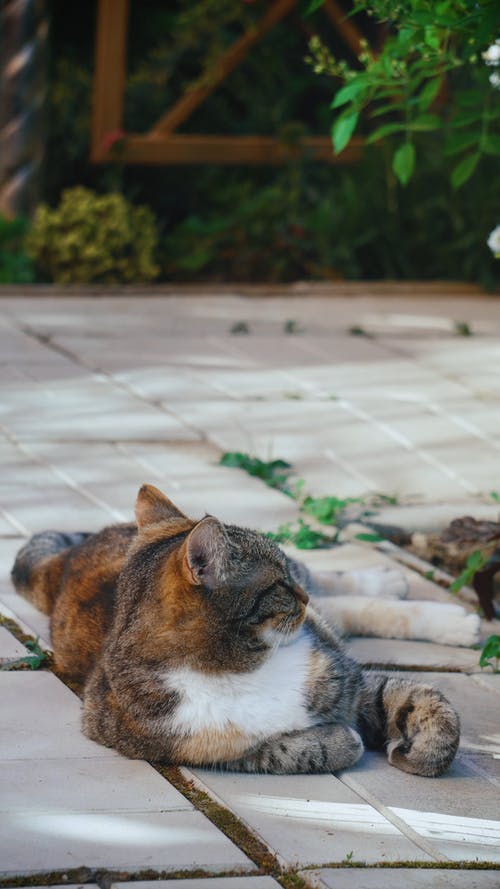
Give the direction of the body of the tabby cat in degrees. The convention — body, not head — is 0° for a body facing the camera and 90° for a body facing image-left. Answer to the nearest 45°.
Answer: approximately 315°

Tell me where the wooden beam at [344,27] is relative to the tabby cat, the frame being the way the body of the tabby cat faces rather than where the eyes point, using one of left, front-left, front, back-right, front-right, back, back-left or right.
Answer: back-left

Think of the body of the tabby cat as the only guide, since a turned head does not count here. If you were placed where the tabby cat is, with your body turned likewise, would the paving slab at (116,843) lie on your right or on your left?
on your right

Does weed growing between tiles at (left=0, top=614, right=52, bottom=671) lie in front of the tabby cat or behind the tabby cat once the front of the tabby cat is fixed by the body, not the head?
behind

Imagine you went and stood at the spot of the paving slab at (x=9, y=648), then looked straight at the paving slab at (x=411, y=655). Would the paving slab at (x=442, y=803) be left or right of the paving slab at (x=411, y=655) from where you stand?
right

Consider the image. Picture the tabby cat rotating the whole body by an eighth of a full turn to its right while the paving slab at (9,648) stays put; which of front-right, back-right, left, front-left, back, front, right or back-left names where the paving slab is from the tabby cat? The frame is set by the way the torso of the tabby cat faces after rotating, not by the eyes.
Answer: back-right

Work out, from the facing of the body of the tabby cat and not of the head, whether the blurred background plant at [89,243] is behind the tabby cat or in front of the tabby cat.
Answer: behind
